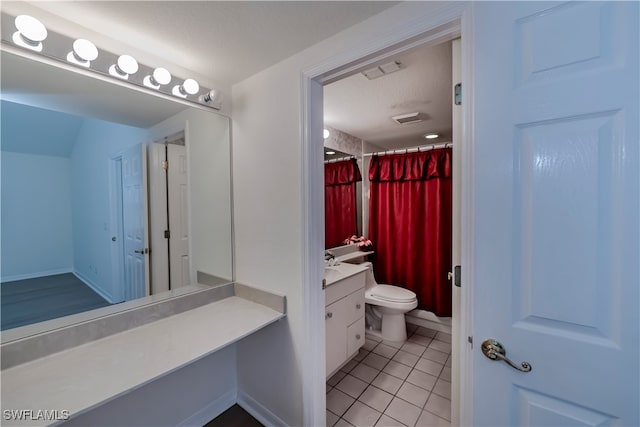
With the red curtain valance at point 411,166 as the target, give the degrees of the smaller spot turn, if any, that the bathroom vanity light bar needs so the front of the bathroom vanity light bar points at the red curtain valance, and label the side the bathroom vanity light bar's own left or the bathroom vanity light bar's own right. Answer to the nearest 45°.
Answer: approximately 45° to the bathroom vanity light bar's own left

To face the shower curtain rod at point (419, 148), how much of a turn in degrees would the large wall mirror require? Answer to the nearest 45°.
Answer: approximately 45° to its left

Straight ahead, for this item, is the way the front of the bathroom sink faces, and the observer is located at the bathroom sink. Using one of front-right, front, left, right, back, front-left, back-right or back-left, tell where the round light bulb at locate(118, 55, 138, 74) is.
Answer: right

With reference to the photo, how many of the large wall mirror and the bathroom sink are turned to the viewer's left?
0

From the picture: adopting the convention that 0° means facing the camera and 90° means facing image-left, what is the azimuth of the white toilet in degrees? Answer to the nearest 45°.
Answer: approximately 315°

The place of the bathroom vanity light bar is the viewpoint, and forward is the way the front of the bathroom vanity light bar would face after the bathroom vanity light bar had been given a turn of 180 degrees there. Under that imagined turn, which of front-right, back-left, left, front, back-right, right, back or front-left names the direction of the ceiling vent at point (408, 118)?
back-right

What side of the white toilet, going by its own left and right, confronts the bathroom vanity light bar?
right

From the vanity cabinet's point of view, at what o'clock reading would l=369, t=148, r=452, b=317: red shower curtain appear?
The red shower curtain is roughly at 9 o'clock from the vanity cabinet.

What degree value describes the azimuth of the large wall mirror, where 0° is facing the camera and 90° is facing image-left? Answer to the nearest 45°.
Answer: approximately 315°

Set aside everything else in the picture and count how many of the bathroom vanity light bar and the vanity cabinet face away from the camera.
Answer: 0

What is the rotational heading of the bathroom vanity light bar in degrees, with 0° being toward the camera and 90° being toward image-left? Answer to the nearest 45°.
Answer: approximately 315°
